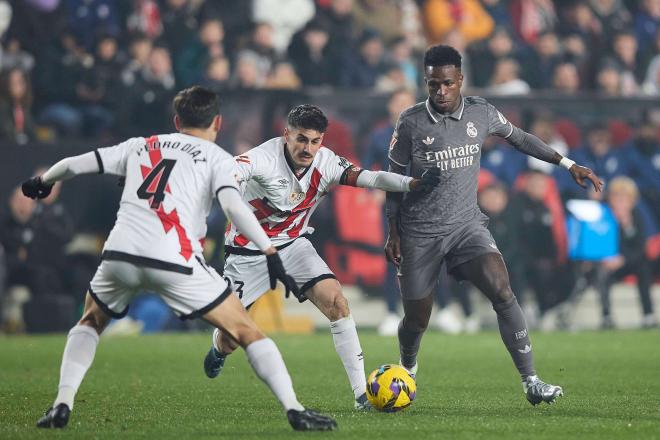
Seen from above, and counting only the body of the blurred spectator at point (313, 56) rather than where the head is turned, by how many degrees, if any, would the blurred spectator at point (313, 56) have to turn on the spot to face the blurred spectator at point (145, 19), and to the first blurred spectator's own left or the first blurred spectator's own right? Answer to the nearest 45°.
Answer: approximately 90° to the first blurred spectator's own right

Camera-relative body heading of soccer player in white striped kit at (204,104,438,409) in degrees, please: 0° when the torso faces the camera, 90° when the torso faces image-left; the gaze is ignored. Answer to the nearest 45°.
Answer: approximately 315°

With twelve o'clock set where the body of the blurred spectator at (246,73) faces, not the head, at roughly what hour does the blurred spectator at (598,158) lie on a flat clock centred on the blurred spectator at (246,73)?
the blurred spectator at (598,158) is roughly at 9 o'clock from the blurred spectator at (246,73).

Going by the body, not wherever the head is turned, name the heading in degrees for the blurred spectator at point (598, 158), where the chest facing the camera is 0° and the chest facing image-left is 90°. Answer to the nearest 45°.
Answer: approximately 0°

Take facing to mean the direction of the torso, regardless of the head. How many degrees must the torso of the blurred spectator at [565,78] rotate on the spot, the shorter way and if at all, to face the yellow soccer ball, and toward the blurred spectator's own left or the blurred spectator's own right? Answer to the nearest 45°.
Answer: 0° — they already face it
